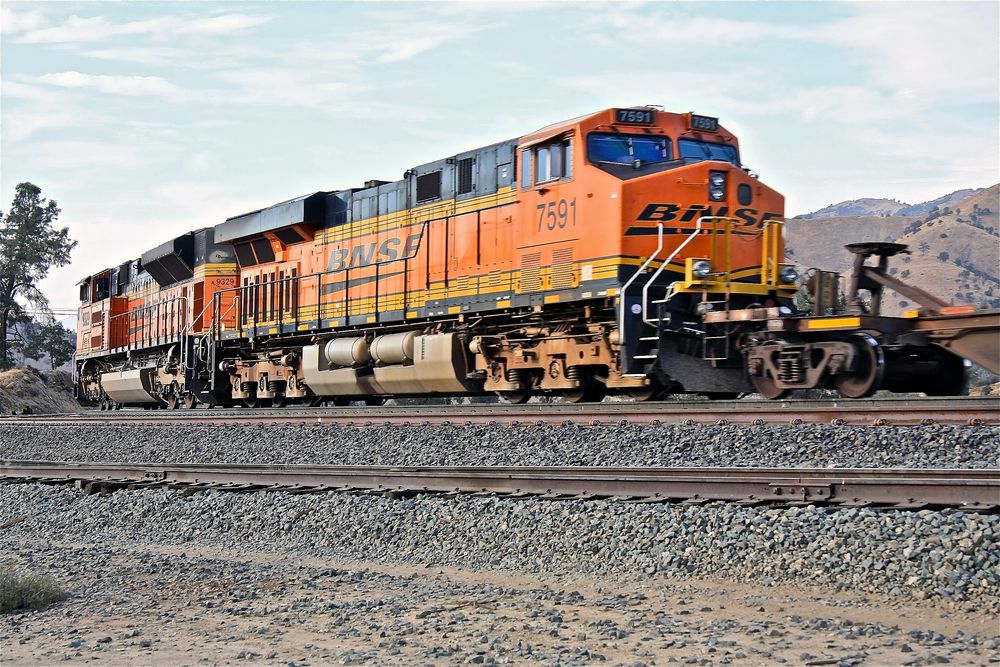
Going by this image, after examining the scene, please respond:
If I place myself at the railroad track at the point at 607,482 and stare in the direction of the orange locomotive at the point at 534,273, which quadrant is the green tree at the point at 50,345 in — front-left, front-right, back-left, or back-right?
front-left

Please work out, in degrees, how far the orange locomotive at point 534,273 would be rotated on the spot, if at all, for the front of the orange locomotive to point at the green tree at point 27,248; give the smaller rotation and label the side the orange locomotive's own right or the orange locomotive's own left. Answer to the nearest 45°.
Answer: approximately 180°

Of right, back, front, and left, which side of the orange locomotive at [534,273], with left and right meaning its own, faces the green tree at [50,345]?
back

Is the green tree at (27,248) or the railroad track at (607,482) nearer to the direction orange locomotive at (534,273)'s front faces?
the railroad track

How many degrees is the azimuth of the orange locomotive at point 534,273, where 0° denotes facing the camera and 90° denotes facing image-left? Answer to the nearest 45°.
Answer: approximately 315°
